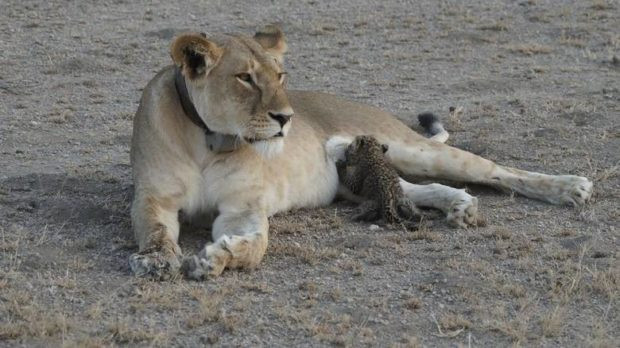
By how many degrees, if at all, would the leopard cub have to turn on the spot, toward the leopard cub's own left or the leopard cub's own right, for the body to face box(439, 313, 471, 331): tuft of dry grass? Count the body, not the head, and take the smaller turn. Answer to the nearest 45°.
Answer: approximately 135° to the leopard cub's own left

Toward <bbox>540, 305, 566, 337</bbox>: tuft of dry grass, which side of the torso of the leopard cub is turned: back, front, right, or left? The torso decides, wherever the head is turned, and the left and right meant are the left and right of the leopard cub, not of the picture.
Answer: back

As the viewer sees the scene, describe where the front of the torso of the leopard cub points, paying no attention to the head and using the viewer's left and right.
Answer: facing away from the viewer and to the left of the viewer

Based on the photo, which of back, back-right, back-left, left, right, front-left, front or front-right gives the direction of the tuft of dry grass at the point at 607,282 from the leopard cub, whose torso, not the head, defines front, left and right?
back

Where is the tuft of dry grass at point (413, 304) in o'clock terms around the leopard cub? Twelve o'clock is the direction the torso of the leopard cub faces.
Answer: The tuft of dry grass is roughly at 7 o'clock from the leopard cub.

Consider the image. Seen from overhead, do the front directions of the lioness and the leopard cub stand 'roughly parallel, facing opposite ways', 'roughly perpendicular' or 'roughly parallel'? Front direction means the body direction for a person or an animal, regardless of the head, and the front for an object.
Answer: roughly perpendicular

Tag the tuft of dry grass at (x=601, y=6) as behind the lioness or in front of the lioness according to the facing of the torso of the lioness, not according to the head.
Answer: behind
